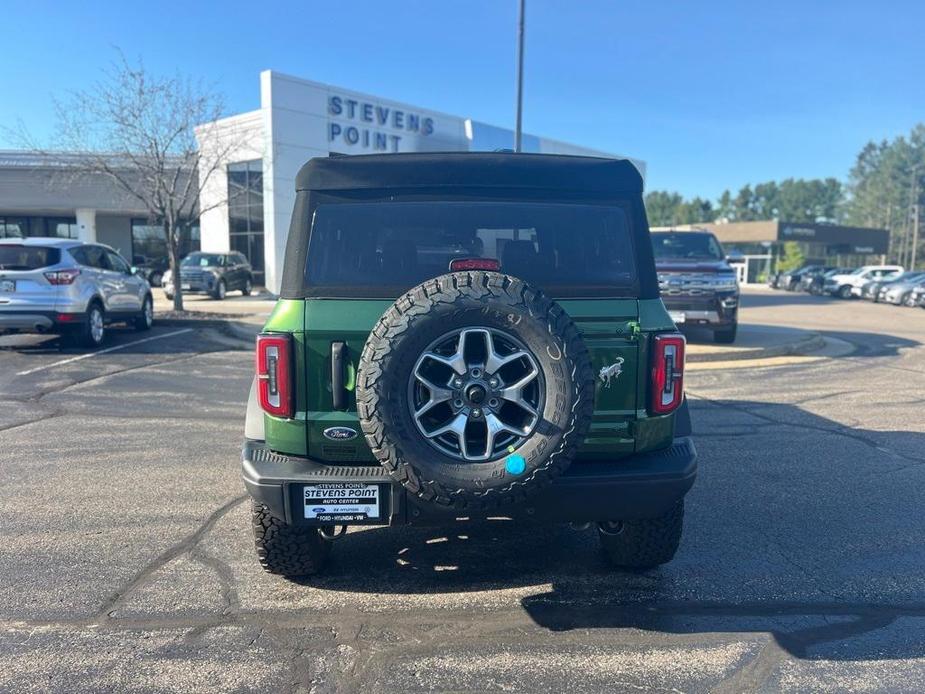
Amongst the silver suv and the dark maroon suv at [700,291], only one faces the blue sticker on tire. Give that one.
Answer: the dark maroon suv

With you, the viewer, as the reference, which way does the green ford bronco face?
facing away from the viewer

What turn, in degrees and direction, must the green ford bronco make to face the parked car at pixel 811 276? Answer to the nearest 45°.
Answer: approximately 45° to its right

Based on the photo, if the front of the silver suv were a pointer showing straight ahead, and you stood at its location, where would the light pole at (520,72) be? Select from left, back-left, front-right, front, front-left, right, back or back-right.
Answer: front-right

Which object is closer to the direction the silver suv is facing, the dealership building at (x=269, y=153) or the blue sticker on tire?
the dealership building

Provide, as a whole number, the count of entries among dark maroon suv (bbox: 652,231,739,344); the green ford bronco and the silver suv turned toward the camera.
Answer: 1

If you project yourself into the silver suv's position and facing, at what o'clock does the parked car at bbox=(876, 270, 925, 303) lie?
The parked car is roughly at 1 o'clock from the silver suv.

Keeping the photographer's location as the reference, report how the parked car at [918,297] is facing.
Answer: facing the viewer and to the left of the viewer

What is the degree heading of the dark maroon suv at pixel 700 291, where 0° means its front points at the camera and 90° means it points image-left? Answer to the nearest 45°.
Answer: approximately 0°

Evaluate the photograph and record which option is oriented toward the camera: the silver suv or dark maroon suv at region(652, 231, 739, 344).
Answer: the dark maroon suv

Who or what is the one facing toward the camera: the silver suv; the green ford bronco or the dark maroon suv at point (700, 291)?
the dark maroon suv

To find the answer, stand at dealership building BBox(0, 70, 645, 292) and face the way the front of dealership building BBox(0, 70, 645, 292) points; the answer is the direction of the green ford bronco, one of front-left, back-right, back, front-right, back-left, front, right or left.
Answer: front-right

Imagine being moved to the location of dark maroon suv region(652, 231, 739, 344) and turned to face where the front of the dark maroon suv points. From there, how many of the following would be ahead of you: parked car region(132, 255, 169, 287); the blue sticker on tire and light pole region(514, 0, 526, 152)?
1

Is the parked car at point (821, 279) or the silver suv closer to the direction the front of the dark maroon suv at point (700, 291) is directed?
the silver suv

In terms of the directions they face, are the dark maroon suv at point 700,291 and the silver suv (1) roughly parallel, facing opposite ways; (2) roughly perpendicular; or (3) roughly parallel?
roughly parallel, facing opposite ways
